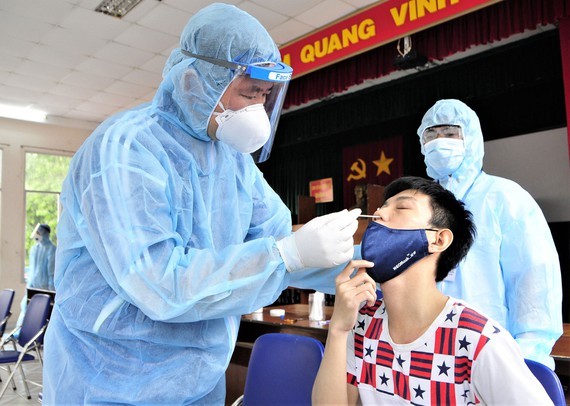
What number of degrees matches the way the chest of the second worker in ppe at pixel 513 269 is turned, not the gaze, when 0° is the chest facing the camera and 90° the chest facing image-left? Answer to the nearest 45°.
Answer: approximately 45°

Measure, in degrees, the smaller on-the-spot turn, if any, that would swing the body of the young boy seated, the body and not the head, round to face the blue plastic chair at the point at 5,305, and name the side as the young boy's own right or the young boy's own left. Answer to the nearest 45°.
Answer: approximately 90° to the young boy's own right

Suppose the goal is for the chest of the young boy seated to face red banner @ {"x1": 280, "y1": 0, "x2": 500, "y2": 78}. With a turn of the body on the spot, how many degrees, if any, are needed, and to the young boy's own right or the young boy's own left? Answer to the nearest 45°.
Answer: approximately 135° to the young boy's own right

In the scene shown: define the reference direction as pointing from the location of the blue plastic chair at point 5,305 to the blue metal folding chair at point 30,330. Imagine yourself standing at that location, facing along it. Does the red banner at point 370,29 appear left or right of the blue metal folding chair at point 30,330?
left

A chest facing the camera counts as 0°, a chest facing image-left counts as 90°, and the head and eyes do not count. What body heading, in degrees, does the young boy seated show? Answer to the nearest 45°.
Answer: approximately 45°

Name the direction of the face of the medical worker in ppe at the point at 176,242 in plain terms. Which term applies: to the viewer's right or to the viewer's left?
to the viewer's right

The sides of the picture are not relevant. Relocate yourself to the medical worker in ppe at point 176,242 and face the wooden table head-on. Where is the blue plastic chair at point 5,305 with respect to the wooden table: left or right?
left
